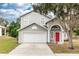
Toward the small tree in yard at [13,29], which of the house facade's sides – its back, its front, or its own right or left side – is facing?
right

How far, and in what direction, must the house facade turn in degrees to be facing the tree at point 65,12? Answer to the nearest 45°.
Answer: approximately 90° to its left

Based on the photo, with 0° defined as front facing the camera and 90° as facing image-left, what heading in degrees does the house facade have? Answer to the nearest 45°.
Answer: approximately 0°
